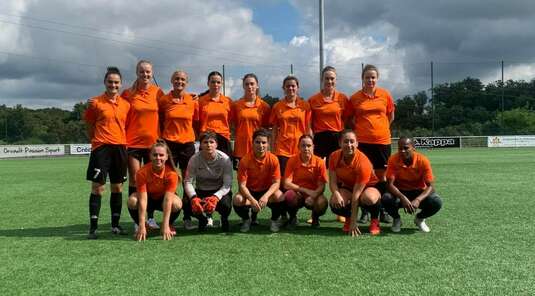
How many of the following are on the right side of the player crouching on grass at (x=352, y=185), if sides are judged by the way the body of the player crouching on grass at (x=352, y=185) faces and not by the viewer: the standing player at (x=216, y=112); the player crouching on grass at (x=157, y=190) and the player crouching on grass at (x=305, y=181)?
3

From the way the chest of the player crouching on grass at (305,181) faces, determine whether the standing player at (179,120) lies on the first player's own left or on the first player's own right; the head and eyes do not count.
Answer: on the first player's own right

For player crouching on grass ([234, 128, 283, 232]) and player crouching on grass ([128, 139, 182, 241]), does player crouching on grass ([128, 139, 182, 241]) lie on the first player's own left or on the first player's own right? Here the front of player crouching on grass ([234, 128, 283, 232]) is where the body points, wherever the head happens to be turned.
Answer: on the first player's own right

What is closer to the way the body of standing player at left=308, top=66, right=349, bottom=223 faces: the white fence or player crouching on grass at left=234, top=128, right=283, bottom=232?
the player crouching on grass

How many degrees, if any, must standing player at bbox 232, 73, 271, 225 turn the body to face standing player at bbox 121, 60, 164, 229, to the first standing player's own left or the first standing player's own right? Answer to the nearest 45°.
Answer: approximately 90° to the first standing player's own right

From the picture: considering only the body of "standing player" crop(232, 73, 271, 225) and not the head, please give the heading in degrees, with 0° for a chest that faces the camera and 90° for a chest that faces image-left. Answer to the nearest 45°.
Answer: approximately 0°
